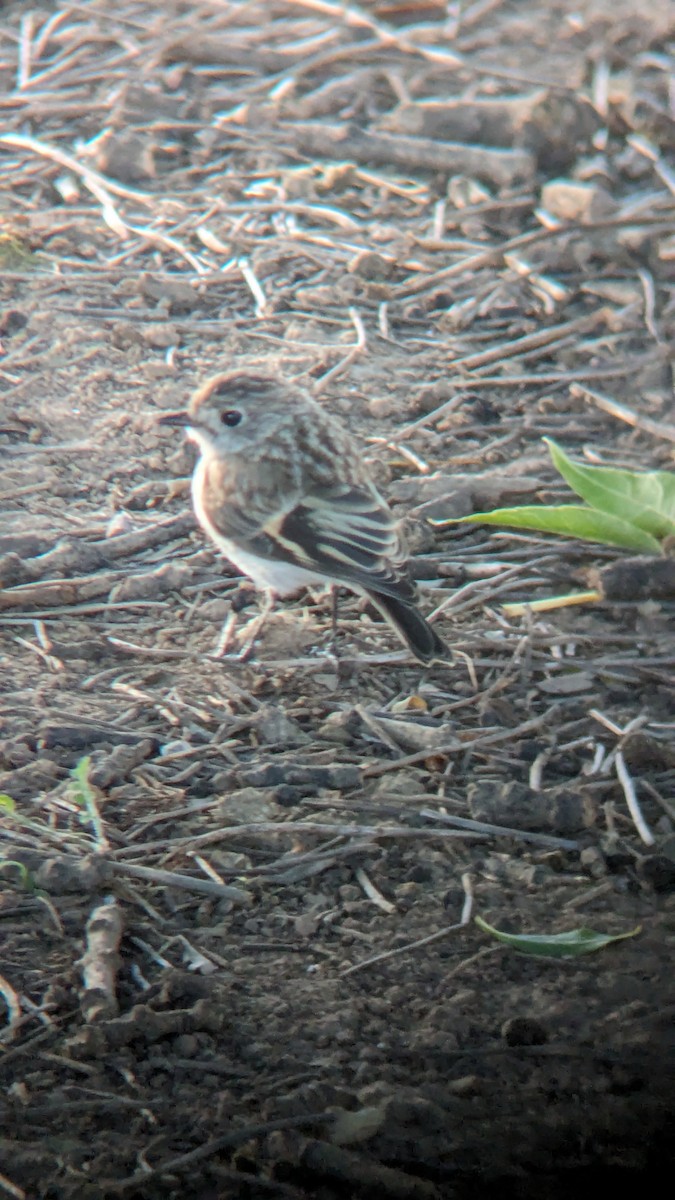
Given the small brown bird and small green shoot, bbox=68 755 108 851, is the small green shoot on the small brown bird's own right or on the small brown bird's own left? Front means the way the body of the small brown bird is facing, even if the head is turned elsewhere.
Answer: on the small brown bird's own left

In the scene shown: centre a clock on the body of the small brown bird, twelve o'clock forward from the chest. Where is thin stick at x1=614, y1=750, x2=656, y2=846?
The thin stick is roughly at 8 o'clock from the small brown bird.

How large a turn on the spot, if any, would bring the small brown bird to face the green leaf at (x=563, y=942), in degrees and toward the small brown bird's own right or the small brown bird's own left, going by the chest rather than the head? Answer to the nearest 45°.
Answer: approximately 90° to the small brown bird's own left

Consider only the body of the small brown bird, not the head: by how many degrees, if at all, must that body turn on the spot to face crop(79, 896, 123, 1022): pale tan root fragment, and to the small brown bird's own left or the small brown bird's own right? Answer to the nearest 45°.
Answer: approximately 90° to the small brown bird's own left

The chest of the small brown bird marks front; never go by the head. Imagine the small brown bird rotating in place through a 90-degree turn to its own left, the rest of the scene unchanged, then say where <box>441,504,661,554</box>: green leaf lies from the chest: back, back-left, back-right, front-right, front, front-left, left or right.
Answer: left

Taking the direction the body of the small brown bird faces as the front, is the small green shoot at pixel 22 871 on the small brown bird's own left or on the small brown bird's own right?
on the small brown bird's own left

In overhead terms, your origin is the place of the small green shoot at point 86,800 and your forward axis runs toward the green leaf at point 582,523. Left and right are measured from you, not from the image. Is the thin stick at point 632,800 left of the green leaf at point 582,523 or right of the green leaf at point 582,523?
right

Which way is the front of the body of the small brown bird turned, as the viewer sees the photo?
to the viewer's left

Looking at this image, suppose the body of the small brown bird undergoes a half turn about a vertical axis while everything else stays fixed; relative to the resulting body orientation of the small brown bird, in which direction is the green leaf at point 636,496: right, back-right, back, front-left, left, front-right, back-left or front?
front
